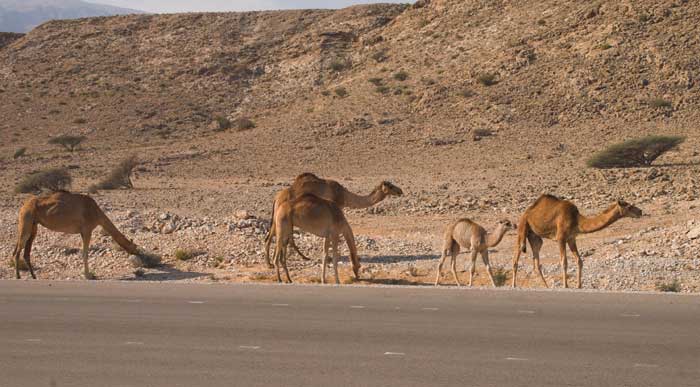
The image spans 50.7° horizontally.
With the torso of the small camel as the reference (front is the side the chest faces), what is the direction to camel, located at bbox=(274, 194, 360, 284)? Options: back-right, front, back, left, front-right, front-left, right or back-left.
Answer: back

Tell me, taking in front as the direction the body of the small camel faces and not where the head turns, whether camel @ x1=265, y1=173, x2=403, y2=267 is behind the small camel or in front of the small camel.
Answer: behind

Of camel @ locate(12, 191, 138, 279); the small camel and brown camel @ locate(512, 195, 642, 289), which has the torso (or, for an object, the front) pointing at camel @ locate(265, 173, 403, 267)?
camel @ locate(12, 191, 138, 279)

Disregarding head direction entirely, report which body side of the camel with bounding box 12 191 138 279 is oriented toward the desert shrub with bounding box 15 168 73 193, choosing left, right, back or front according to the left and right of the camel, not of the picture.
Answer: left

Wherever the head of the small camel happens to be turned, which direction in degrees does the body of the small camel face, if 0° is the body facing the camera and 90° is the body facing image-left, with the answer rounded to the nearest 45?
approximately 270°

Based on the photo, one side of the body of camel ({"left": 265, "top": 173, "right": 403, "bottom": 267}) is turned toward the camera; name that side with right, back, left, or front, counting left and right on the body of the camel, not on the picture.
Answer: right

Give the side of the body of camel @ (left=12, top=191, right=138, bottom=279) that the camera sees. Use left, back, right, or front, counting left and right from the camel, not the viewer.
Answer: right

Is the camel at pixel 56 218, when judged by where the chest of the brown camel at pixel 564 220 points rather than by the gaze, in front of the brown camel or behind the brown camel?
behind

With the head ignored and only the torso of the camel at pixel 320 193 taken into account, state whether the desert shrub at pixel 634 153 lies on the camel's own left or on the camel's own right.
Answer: on the camel's own left

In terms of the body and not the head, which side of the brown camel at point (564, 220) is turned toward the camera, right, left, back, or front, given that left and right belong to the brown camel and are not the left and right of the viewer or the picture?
right
